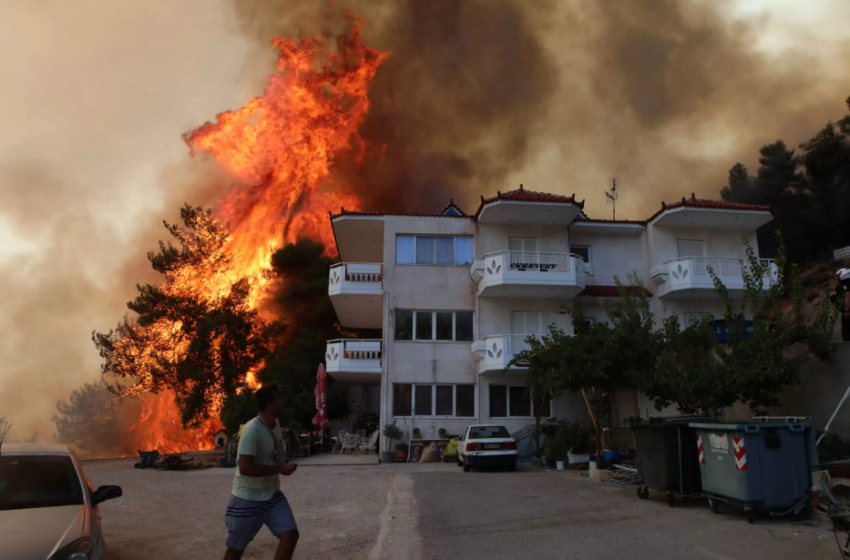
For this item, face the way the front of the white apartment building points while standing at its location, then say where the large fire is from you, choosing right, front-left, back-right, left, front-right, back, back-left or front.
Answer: back-right

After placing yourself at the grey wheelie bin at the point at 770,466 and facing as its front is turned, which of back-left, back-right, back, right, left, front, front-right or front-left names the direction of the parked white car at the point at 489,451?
right

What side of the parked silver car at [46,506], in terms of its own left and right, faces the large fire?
back

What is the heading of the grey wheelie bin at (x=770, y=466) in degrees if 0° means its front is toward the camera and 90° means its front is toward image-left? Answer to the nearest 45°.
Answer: approximately 45°

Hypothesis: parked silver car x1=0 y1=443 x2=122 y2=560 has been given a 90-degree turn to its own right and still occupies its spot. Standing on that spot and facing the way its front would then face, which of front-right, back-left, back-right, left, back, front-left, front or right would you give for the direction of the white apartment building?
back-right

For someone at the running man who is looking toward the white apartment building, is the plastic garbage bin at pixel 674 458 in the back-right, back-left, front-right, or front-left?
front-right

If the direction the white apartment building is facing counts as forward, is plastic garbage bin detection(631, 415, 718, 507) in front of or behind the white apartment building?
in front

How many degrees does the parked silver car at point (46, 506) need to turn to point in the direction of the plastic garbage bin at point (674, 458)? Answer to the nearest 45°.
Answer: approximately 90° to its left

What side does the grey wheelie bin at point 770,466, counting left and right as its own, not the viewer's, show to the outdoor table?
right

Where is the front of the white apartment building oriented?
toward the camera

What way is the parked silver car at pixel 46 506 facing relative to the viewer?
toward the camera
